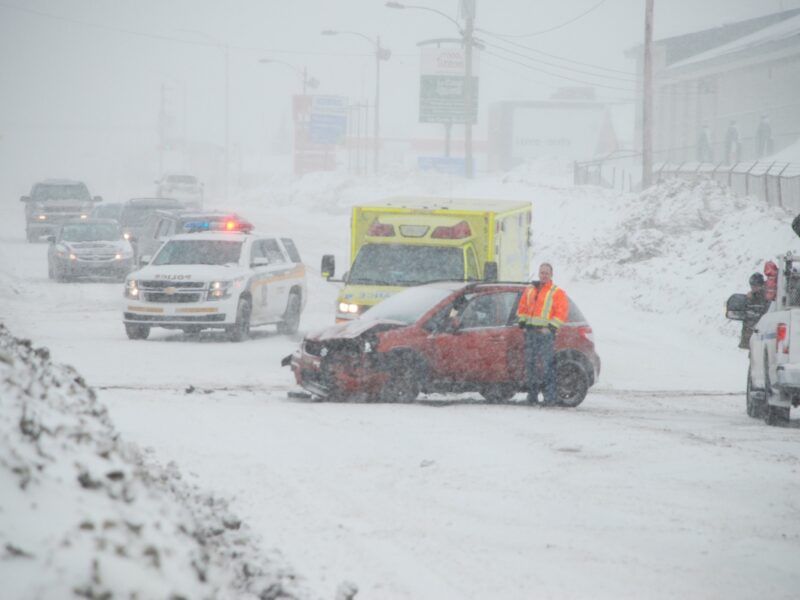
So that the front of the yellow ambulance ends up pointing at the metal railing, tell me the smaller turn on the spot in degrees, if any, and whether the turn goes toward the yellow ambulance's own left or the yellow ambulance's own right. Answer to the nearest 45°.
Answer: approximately 135° to the yellow ambulance's own left

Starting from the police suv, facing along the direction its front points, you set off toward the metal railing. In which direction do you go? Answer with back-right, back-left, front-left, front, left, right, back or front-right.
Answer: back

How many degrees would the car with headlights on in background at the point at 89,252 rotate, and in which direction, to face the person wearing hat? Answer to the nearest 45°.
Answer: approximately 45° to its left

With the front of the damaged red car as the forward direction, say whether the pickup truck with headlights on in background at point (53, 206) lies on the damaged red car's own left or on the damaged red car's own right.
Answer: on the damaged red car's own right

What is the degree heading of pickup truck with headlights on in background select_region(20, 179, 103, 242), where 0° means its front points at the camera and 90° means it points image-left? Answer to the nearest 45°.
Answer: approximately 0°

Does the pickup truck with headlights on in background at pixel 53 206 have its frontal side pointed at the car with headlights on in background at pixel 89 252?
yes

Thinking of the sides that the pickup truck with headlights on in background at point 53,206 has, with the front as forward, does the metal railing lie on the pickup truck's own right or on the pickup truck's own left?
on the pickup truck's own left

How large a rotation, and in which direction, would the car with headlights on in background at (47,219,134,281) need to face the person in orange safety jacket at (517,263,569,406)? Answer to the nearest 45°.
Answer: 0° — it already faces them
